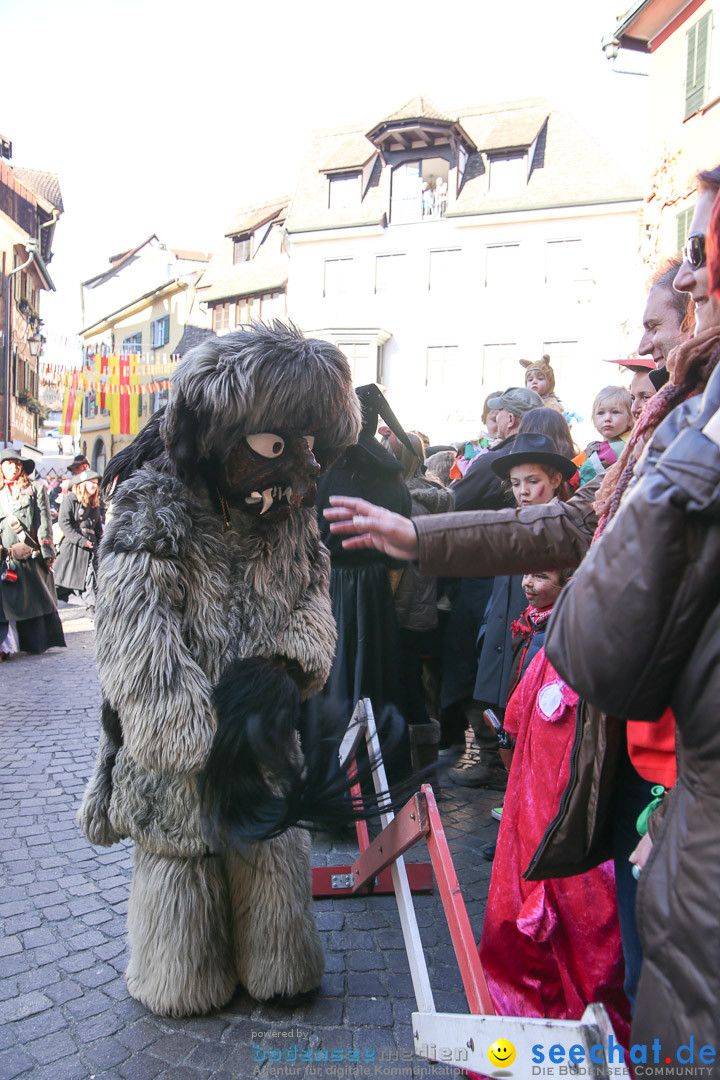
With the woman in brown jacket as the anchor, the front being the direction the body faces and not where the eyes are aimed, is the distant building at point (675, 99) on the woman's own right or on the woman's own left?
on the woman's own right

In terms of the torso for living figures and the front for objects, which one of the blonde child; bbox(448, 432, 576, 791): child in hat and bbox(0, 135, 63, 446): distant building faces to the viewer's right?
the distant building

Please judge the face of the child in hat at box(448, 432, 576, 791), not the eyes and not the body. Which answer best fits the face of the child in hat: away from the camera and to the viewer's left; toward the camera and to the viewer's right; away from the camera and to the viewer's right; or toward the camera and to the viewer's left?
toward the camera and to the viewer's left

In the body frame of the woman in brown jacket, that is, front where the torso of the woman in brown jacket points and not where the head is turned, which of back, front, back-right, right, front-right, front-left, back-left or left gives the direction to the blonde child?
right

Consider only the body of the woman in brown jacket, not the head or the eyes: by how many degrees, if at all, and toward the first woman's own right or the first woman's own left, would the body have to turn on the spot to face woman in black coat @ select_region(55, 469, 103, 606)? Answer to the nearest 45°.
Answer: approximately 45° to the first woman's own right

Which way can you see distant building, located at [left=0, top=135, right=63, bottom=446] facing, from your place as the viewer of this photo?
facing to the right of the viewer

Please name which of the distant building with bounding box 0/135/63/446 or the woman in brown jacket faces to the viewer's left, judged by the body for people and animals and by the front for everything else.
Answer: the woman in brown jacket

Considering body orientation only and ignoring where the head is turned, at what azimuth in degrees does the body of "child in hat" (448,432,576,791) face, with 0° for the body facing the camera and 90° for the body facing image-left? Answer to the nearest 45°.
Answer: approximately 45°

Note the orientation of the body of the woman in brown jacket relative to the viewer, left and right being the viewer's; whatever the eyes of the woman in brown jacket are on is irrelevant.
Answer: facing to the left of the viewer

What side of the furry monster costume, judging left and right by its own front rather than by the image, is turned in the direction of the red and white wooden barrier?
front

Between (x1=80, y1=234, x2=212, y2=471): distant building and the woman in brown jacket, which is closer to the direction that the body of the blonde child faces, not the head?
the woman in brown jacket

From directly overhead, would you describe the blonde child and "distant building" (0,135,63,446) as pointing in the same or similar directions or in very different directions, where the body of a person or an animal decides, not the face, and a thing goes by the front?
very different directions

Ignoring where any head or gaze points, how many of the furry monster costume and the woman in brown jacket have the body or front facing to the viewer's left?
1

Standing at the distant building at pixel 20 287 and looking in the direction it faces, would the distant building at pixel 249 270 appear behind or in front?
in front
